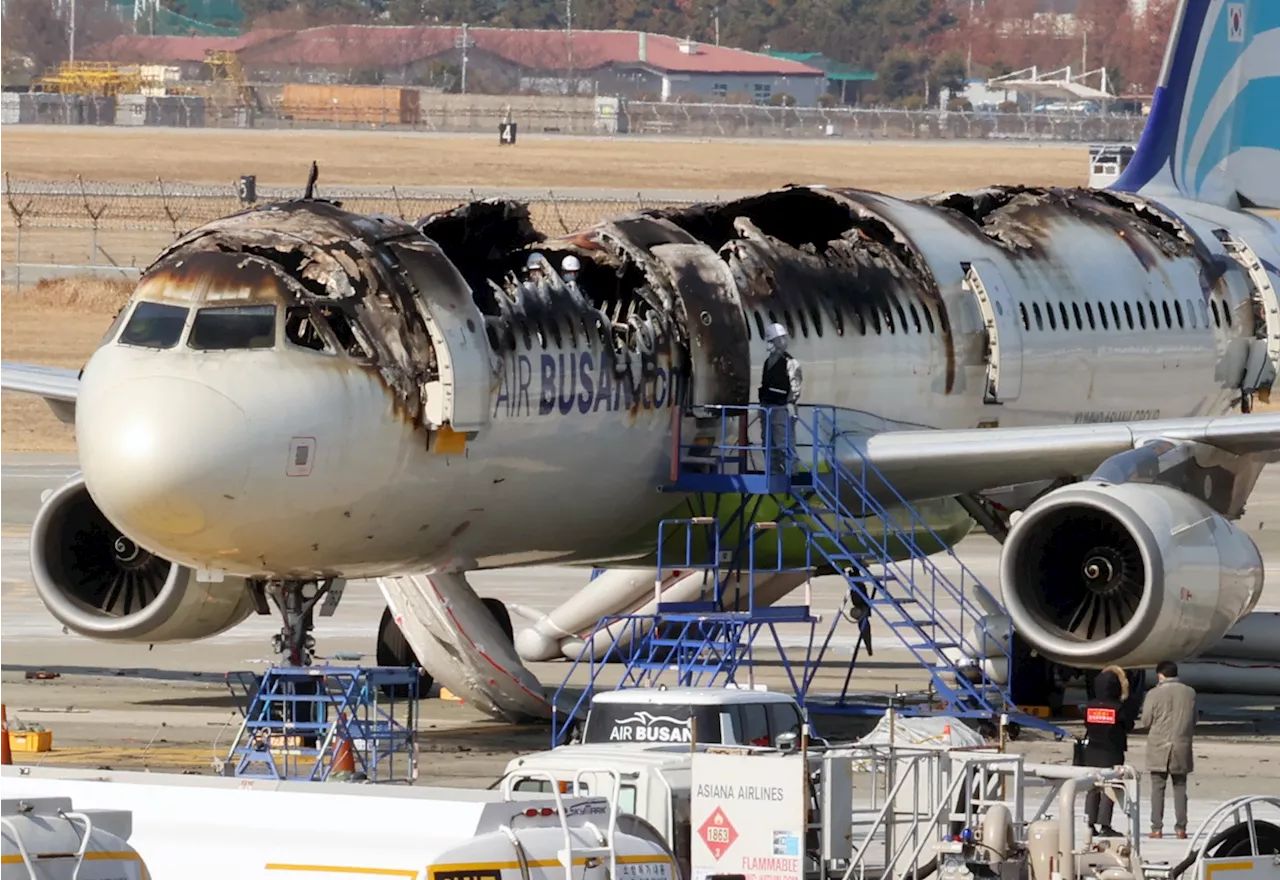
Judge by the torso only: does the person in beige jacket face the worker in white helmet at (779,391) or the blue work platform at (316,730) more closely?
the worker in white helmet

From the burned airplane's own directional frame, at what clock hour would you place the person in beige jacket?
The person in beige jacket is roughly at 9 o'clock from the burned airplane.

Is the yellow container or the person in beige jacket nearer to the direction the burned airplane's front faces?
the yellow container

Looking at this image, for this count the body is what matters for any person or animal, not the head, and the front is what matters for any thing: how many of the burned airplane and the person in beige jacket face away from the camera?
1

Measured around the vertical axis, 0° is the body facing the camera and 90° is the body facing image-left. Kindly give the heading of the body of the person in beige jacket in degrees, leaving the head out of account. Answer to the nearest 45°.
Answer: approximately 180°

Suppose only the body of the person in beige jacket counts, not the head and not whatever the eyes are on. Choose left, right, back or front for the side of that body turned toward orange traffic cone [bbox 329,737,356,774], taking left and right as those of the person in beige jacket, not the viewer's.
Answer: left

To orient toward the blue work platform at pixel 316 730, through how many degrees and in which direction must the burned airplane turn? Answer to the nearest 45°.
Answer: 0° — it already faces it

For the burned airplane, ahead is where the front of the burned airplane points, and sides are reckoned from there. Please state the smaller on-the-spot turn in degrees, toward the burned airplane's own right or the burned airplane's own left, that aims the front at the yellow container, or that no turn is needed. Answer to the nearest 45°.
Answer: approximately 45° to the burned airplane's own right

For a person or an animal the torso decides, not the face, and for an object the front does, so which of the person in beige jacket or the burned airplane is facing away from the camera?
the person in beige jacket

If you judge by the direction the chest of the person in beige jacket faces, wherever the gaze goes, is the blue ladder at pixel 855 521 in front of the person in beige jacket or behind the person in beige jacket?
in front

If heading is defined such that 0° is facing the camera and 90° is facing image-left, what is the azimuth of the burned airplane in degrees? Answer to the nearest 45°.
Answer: approximately 45°

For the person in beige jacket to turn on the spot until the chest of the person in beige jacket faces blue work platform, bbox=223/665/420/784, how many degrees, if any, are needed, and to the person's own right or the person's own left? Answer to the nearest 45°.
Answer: approximately 90° to the person's own left
